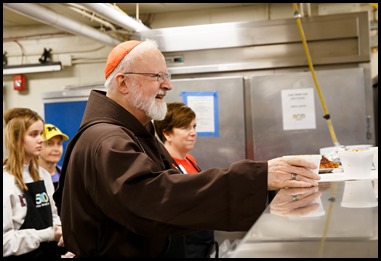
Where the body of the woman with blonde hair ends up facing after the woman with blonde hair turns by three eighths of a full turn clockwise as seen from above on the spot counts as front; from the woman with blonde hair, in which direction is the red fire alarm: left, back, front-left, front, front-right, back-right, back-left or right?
right

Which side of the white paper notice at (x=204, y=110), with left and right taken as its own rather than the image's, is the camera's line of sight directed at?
front

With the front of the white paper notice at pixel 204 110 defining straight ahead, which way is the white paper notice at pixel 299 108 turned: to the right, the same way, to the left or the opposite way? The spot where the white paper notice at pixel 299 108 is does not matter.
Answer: the same way

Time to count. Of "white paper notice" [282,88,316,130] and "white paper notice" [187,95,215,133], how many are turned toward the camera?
2

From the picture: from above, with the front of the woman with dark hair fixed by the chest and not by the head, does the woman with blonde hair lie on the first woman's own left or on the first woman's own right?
on the first woman's own right

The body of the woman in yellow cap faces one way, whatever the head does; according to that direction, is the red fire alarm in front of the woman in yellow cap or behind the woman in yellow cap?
behind

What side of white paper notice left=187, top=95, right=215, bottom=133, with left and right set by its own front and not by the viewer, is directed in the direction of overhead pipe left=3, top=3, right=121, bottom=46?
right

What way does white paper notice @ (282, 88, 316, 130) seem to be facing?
toward the camera

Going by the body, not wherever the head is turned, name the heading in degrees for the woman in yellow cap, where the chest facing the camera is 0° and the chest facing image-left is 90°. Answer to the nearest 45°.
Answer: approximately 315°

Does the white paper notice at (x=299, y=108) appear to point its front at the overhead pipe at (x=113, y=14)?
no

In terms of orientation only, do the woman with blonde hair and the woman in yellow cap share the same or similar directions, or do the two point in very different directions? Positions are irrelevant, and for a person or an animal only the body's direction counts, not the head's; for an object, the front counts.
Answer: same or similar directions

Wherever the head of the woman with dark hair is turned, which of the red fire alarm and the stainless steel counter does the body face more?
the stainless steel counter

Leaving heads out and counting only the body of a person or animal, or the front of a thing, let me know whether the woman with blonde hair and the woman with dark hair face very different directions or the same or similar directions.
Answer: same or similar directions

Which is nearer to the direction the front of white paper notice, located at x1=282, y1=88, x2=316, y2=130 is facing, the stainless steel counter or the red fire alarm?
the stainless steel counter

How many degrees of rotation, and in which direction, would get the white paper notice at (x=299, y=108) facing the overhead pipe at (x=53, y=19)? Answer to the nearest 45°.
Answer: approximately 90° to its right

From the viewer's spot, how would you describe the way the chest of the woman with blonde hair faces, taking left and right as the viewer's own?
facing the viewer and to the right of the viewer

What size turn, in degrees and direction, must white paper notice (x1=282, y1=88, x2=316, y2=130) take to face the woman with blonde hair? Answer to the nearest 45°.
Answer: approximately 45° to its right
